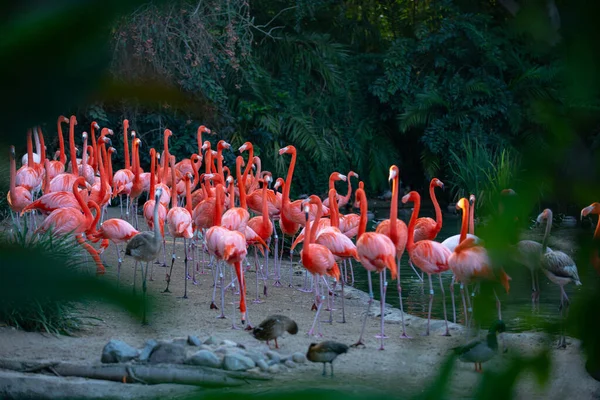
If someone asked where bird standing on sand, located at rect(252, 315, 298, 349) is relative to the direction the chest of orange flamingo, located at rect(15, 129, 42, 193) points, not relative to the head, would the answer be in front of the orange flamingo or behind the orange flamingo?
behind

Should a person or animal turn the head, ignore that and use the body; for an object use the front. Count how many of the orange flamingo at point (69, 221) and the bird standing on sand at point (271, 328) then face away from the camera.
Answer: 0

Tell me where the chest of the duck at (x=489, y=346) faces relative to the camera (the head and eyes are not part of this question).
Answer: to the viewer's right

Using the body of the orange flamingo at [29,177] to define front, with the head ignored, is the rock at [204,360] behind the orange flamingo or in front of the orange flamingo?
behind

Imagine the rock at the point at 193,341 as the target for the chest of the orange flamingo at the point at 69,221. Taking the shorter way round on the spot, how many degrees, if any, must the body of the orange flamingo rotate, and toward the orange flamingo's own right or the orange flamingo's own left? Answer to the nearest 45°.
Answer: approximately 90° to the orange flamingo's own right

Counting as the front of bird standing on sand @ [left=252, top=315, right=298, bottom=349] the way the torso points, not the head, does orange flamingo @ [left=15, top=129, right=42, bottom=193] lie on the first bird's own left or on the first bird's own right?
on the first bird's own left

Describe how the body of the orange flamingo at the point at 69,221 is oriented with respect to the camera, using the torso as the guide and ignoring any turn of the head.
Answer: to the viewer's right

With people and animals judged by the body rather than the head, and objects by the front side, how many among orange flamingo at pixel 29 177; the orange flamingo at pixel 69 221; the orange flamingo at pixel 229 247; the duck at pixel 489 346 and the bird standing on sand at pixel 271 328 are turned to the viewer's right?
3
